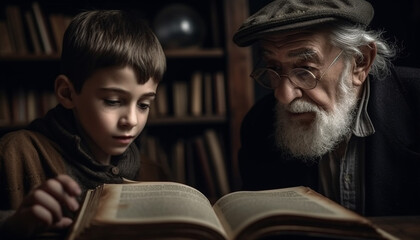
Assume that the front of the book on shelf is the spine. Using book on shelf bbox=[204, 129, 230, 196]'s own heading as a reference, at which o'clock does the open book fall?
The open book is roughly at 12 o'clock from the book on shelf.

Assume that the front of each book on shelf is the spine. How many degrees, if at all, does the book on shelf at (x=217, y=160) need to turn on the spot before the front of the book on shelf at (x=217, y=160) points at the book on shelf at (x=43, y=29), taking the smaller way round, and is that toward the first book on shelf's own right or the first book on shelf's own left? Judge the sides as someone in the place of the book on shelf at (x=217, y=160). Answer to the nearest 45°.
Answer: approximately 90° to the first book on shelf's own right

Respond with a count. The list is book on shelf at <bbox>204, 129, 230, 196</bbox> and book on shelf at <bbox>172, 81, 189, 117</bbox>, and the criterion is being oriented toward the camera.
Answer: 2

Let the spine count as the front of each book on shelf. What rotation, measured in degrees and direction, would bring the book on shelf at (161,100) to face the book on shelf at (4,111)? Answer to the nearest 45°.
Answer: approximately 90° to its right

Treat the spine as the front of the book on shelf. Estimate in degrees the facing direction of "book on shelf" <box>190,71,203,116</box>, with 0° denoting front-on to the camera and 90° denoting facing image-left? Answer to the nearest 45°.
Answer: approximately 0°

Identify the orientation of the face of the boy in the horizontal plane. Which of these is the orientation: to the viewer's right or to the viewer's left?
to the viewer's right

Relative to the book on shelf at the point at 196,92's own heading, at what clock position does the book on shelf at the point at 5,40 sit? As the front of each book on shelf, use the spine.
the book on shelf at the point at 5,40 is roughly at 3 o'clock from the book on shelf at the point at 196,92.
